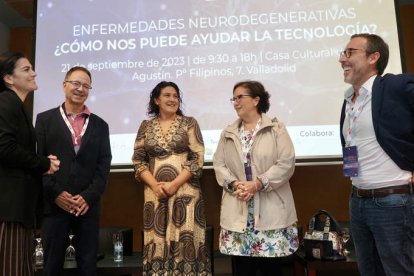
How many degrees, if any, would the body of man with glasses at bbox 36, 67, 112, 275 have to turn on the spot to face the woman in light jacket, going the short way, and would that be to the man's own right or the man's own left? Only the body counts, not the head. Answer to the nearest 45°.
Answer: approximately 90° to the man's own left

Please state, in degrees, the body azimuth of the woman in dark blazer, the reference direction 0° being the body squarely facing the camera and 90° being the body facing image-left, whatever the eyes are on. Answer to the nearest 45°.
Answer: approximately 270°

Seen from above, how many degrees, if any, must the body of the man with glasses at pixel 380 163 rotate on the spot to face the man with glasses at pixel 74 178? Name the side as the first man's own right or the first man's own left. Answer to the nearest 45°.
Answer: approximately 45° to the first man's own right

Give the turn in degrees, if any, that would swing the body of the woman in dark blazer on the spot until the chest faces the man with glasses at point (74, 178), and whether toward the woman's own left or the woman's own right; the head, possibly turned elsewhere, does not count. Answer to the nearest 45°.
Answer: approximately 45° to the woman's own left

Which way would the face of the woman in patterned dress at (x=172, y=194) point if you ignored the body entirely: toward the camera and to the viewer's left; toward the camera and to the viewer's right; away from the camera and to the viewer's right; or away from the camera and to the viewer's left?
toward the camera and to the viewer's right

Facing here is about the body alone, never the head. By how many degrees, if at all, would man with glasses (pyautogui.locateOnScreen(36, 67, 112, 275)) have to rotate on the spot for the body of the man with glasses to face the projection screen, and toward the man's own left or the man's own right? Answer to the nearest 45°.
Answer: approximately 135° to the man's own left

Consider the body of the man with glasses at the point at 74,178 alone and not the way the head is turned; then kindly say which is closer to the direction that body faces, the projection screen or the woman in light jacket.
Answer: the woman in light jacket

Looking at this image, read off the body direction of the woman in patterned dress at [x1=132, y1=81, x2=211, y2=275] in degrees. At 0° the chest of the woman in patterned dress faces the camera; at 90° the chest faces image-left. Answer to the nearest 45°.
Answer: approximately 0°

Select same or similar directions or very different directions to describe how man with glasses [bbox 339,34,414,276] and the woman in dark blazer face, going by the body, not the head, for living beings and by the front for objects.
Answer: very different directions
